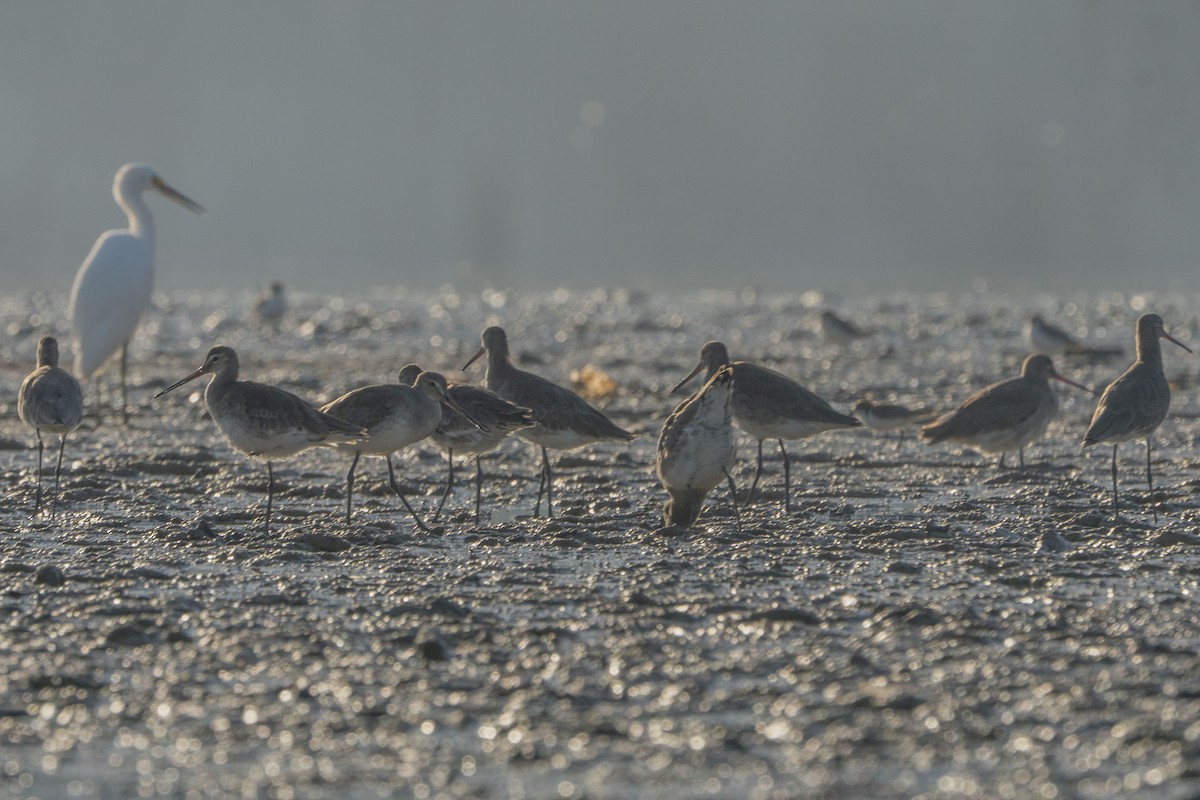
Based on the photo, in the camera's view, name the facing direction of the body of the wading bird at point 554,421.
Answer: to the viewer's left

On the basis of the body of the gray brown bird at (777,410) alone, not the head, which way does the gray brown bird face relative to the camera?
to the viewer's left

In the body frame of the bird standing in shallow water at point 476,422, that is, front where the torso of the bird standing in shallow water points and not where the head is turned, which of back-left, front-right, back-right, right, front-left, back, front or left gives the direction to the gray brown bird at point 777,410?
back

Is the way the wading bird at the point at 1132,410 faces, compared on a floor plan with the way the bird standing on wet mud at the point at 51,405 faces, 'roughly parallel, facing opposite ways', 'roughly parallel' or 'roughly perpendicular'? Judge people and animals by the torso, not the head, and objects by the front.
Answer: roughly perpendicular

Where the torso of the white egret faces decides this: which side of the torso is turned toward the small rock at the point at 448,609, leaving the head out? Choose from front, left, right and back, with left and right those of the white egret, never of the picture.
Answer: right

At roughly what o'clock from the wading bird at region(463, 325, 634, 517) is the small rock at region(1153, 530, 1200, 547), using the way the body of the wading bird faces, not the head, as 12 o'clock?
The small rock is roughly at 7 o'clock from the wading bird.

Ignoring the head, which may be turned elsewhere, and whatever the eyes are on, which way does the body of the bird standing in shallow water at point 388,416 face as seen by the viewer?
to the viewer's right

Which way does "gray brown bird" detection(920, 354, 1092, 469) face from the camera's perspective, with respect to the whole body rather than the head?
to the viewer's right

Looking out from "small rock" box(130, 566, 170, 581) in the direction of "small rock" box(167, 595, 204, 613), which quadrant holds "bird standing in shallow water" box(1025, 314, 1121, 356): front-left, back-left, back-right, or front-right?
back-left

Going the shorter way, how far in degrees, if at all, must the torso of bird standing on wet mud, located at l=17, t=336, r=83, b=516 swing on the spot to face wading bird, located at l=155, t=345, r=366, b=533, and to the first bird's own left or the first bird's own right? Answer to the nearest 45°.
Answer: approximately 135° to the first bird's own right

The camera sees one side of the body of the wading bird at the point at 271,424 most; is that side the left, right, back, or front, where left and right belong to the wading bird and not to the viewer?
left

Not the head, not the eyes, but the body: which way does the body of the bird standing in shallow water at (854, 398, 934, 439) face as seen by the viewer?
to the viewer's left

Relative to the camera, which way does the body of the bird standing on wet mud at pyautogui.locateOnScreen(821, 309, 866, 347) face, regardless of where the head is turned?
to the viewer's left
